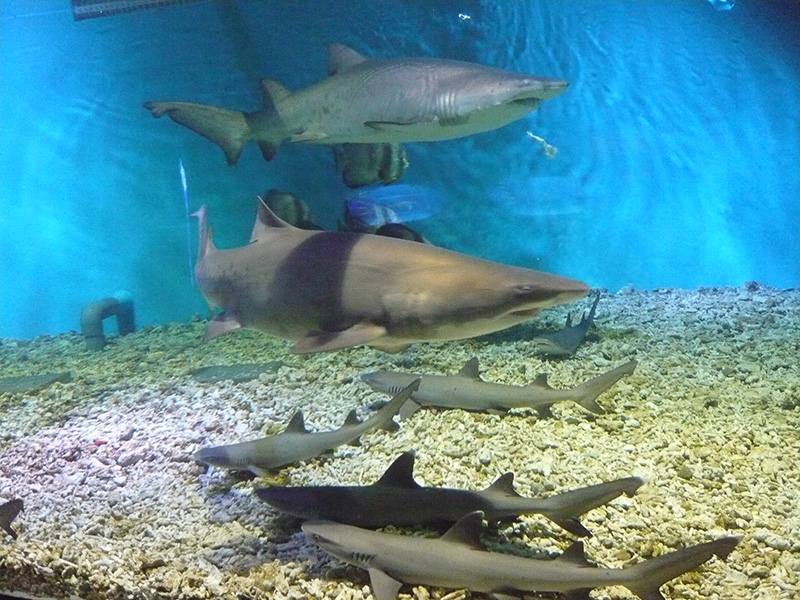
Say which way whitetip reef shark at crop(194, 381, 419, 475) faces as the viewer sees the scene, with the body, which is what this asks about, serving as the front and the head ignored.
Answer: to the viewer's left

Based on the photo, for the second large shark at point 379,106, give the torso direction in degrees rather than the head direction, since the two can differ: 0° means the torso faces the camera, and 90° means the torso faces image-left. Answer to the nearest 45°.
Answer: approximately 270°

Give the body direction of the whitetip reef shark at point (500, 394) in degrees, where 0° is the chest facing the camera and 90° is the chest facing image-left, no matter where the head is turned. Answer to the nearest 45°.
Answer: approximately 90°

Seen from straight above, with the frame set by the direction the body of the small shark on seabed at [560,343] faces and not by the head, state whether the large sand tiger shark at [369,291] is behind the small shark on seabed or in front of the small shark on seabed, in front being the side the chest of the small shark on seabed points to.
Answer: in front

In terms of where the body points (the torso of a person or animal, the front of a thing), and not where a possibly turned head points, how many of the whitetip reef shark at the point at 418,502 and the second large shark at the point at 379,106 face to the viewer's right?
1

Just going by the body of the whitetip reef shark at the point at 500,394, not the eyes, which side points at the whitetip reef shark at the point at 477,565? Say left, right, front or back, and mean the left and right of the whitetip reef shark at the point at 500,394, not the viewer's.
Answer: left

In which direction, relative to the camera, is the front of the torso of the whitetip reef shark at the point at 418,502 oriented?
to the viewer's left

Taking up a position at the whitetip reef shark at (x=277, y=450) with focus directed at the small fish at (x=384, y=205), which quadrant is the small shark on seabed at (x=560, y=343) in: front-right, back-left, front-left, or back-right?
front-right

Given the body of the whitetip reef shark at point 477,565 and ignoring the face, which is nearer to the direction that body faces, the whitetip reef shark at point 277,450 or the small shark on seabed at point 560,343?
the whitetip reef shark

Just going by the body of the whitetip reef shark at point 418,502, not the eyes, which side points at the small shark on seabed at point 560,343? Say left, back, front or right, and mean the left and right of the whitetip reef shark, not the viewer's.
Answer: right

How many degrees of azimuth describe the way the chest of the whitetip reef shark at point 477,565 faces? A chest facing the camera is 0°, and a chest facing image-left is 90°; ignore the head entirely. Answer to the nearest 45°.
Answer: approximately 90°
